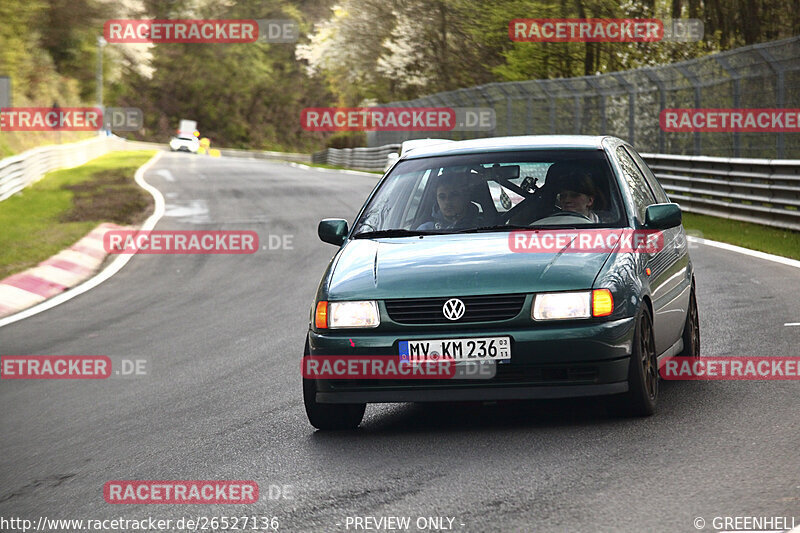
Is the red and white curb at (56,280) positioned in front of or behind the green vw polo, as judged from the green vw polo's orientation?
behind

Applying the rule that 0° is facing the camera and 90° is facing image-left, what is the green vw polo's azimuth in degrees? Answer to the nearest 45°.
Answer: approximately 0°

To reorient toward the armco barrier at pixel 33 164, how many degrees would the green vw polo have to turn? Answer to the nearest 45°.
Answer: approximately 135° to its right

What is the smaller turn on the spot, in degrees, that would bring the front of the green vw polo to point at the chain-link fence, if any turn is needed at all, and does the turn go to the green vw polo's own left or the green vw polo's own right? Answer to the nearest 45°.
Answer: approximately 180°

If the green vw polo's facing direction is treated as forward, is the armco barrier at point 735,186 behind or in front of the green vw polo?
behind
